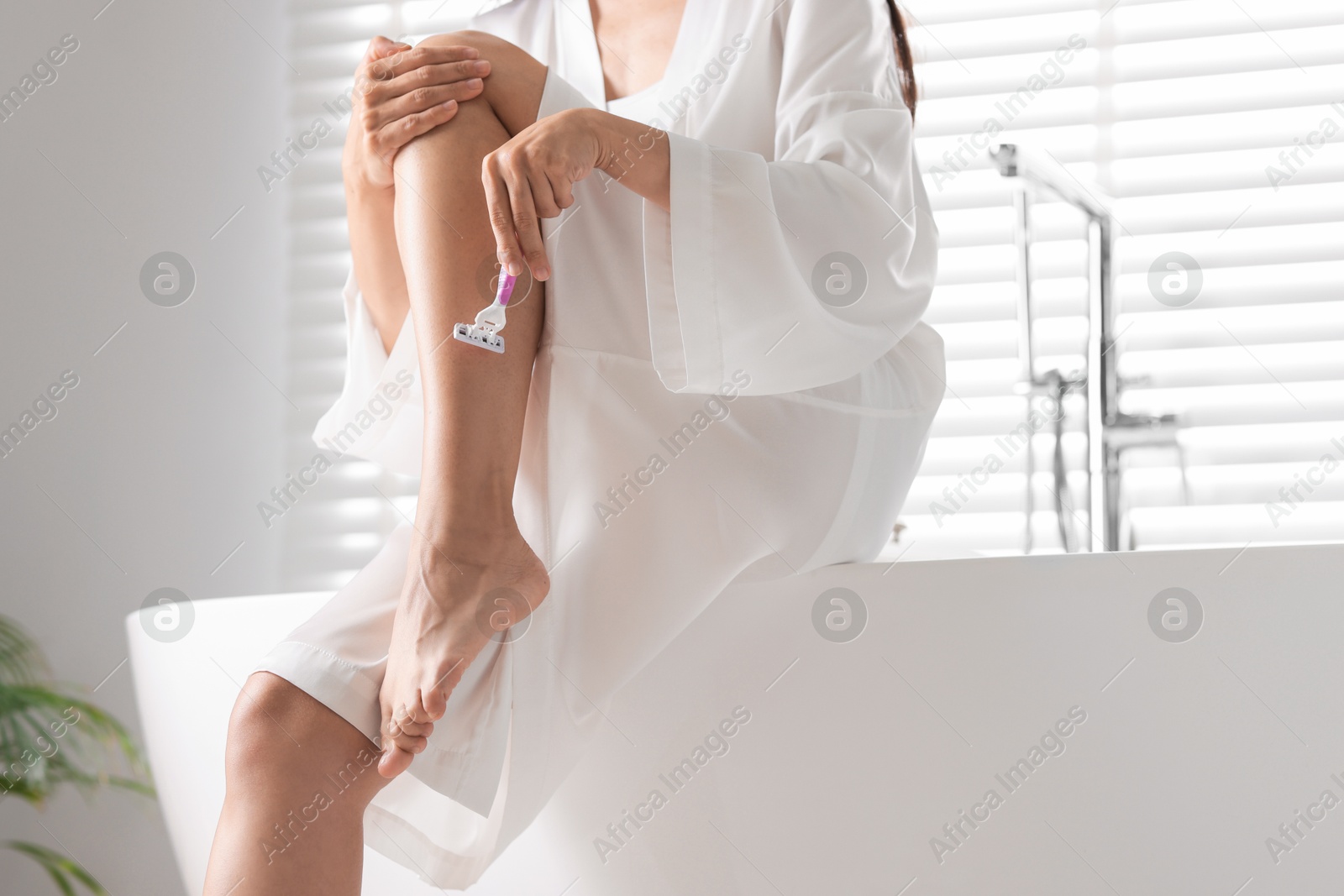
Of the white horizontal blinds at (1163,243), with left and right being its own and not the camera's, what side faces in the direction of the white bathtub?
front

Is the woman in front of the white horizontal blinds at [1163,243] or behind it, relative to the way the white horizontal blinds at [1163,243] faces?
in front

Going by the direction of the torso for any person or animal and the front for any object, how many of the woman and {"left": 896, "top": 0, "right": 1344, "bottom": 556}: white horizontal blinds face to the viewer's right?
0

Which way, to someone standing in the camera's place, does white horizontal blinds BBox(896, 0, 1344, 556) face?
facing the viewer

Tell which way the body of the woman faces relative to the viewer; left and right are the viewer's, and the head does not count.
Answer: facing the viewer and to the left of the viewer

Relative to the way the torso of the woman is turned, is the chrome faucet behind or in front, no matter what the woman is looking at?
behind
